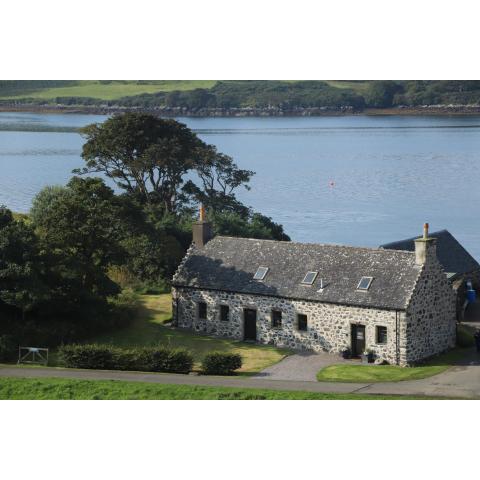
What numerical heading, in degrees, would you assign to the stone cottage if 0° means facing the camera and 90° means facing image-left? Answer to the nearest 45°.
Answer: approximately 45°

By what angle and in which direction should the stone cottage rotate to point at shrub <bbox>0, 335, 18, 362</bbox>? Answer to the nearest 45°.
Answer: approximately 45° to its right

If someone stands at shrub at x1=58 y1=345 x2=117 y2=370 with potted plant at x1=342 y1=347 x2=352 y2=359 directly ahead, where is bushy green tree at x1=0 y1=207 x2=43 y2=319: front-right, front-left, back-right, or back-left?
back-left

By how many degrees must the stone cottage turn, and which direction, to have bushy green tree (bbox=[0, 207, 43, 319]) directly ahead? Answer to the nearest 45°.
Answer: approximately 45° to its right
